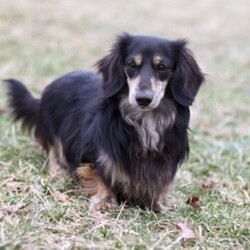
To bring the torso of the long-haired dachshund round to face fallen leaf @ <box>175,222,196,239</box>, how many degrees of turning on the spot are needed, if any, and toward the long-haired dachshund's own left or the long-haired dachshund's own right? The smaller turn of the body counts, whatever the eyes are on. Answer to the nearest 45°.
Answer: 0° — it already faces it

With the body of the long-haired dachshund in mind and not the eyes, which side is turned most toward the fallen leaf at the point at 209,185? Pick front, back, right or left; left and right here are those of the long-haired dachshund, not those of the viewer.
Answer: left

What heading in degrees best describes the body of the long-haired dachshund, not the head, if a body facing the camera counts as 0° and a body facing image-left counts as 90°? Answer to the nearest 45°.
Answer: approximately 315°

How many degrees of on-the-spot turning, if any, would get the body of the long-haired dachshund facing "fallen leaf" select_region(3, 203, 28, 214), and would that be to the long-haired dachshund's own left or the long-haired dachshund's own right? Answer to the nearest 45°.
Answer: approximately 90° to the long-haired dachshund's own right
